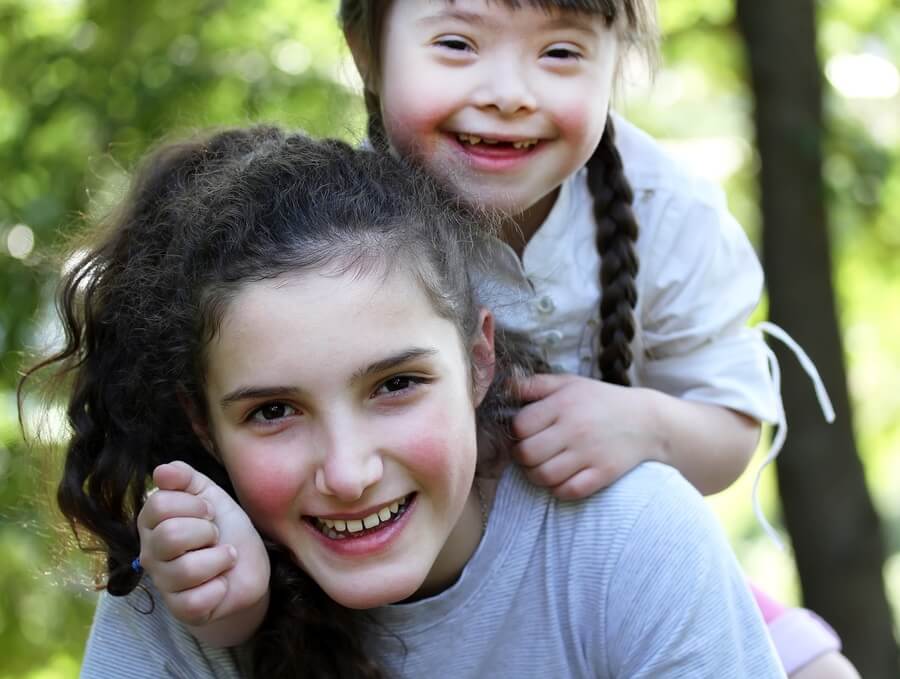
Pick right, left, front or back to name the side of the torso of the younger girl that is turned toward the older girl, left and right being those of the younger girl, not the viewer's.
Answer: front

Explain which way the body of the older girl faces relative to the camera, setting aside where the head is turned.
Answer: toward the camera

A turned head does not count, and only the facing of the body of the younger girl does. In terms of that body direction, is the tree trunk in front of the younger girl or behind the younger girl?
behind

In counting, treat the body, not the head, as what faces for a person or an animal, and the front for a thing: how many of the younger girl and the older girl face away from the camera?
0

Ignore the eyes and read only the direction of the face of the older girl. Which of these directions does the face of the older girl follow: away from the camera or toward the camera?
toward the camera

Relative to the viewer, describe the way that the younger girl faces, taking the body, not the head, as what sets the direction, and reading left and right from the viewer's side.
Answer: facing the viewer and to the left of the viewer

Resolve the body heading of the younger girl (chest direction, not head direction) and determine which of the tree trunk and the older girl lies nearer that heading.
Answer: the older girl

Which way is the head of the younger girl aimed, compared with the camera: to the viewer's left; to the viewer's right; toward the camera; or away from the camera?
toward the camera

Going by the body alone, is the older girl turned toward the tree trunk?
no
